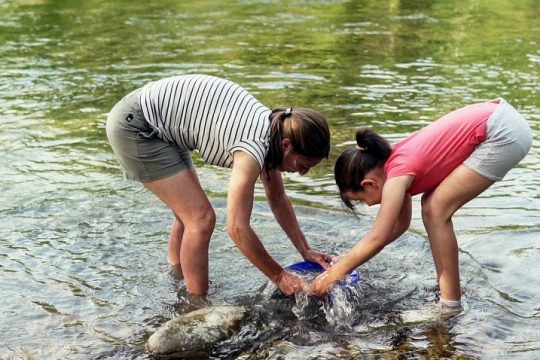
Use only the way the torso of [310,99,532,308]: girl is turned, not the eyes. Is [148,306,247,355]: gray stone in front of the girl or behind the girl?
in front

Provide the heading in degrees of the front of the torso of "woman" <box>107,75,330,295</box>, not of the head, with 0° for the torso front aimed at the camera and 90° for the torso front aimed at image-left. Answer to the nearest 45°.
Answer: approximately 270°

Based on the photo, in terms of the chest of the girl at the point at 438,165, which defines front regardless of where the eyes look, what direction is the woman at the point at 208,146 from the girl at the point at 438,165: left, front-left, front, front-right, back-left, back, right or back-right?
front

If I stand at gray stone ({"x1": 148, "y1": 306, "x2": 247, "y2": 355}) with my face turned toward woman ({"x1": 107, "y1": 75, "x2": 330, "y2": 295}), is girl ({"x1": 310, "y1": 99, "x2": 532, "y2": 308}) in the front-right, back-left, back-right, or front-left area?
front-right

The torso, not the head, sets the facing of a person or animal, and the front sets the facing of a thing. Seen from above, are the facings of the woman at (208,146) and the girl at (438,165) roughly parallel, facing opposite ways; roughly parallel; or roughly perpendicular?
roughly parallel, facing opposite ways

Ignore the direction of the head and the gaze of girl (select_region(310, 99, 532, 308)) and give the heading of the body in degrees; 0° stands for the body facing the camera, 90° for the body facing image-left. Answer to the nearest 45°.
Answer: approximately 90°

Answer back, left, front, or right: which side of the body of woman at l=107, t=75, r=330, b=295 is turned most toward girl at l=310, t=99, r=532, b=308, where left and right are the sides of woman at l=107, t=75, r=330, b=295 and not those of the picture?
front

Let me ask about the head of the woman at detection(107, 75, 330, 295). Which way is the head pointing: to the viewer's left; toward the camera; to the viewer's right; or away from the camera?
to the viewer's right

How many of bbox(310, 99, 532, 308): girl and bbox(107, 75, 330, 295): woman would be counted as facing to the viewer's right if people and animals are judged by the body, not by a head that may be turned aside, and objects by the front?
1
